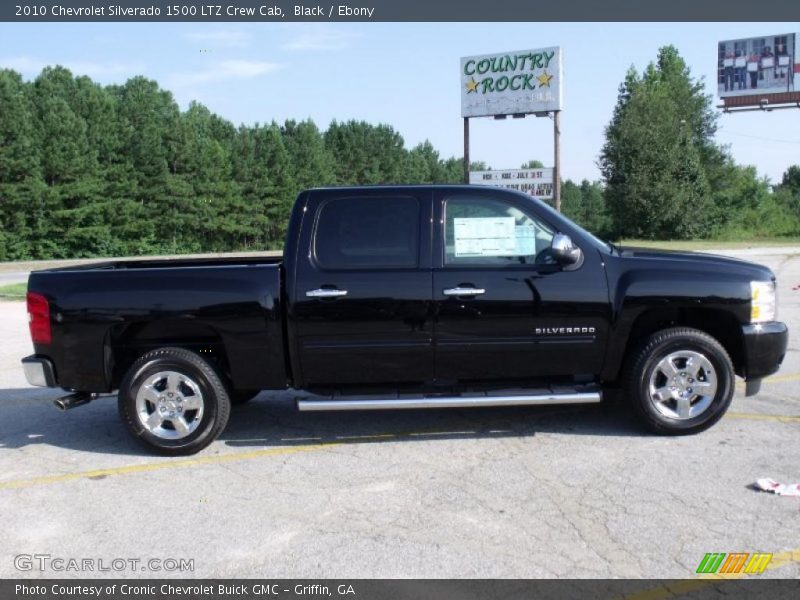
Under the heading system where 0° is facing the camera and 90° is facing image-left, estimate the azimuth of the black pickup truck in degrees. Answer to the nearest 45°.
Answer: approximately 270°

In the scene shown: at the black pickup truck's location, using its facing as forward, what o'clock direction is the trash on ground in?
The trash on ground is roughly at 1 o'clock from the black pickup truck.

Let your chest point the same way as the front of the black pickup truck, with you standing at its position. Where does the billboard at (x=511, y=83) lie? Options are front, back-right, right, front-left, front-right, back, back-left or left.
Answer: left

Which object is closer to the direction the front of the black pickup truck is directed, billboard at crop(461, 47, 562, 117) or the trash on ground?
the trash on ground
